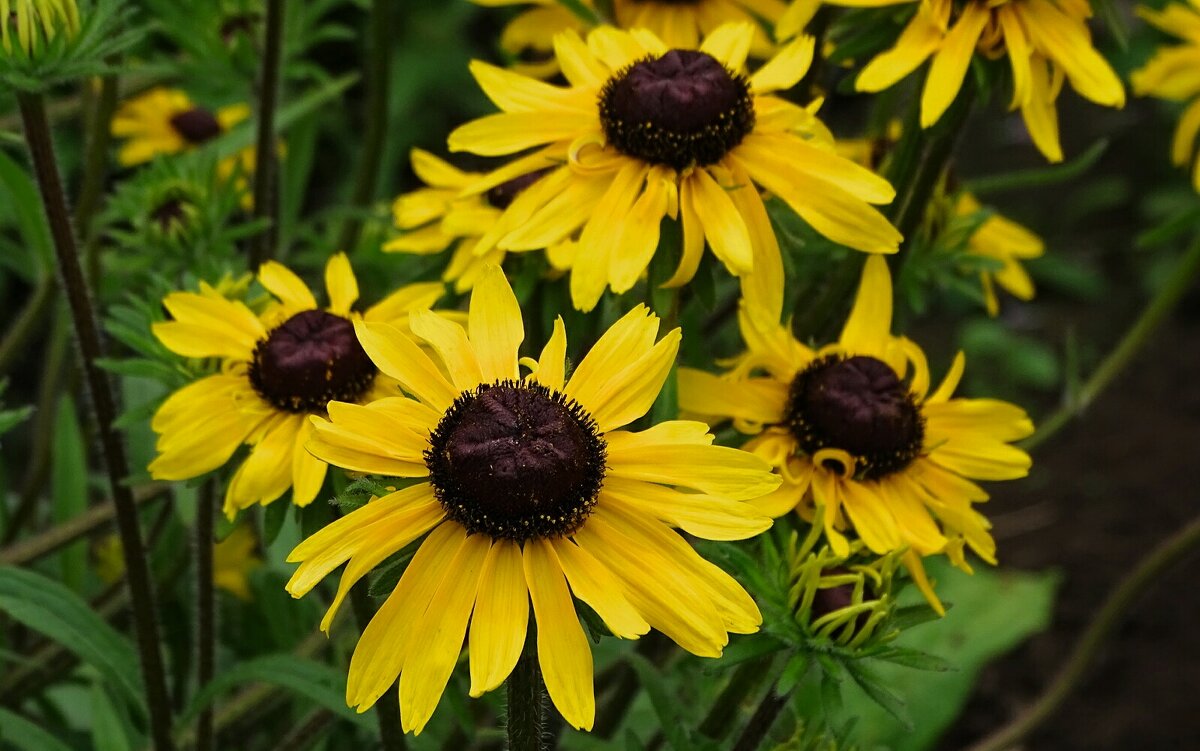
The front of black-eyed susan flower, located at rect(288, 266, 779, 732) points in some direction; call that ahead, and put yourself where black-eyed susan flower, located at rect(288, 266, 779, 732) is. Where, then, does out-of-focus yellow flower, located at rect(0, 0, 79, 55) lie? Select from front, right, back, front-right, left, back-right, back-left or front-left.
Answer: back-right

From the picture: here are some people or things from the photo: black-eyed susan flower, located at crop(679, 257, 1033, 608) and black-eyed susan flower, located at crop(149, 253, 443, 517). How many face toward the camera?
2

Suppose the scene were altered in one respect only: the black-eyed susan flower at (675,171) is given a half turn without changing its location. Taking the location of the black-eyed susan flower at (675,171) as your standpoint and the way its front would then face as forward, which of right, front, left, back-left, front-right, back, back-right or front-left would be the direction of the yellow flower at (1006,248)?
front-right

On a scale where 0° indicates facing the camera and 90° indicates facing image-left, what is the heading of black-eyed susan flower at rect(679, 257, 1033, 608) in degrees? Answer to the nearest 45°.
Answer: approximately 0°

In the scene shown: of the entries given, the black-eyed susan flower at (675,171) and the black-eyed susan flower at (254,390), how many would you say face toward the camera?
2

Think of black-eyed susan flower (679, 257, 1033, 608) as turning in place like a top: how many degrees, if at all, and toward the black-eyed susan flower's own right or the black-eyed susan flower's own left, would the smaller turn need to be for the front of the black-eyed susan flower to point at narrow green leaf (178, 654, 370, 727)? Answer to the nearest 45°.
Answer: approximately 45° to the black-eyed susan flower's own right
